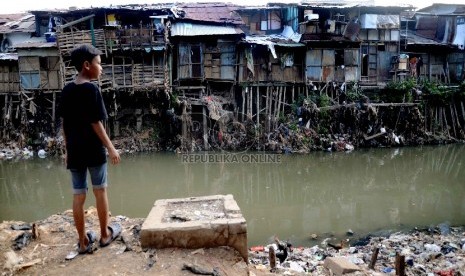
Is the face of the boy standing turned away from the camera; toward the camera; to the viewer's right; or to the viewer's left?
to the viewer's right

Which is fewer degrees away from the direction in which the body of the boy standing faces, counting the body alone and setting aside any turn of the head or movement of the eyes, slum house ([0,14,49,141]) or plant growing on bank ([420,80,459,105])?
the plant growing on bank

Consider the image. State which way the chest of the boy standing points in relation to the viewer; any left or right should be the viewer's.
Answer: facing away from the viewer and to the right of the viewer

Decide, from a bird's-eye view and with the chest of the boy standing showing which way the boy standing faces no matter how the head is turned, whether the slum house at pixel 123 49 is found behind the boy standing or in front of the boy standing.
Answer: in front

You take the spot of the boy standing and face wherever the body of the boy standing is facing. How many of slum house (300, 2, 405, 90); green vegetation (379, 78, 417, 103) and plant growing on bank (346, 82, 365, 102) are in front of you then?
3

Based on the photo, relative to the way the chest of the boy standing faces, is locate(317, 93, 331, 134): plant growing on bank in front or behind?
in front

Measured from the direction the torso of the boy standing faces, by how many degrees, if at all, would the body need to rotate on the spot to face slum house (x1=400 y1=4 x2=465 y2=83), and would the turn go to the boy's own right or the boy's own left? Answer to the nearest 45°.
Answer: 0° — they already face it

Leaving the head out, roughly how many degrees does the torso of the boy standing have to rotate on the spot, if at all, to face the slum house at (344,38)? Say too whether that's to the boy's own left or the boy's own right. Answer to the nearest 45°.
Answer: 0° — they already face it

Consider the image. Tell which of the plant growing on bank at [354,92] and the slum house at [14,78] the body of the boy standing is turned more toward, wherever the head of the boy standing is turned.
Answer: the plant growing on bank
